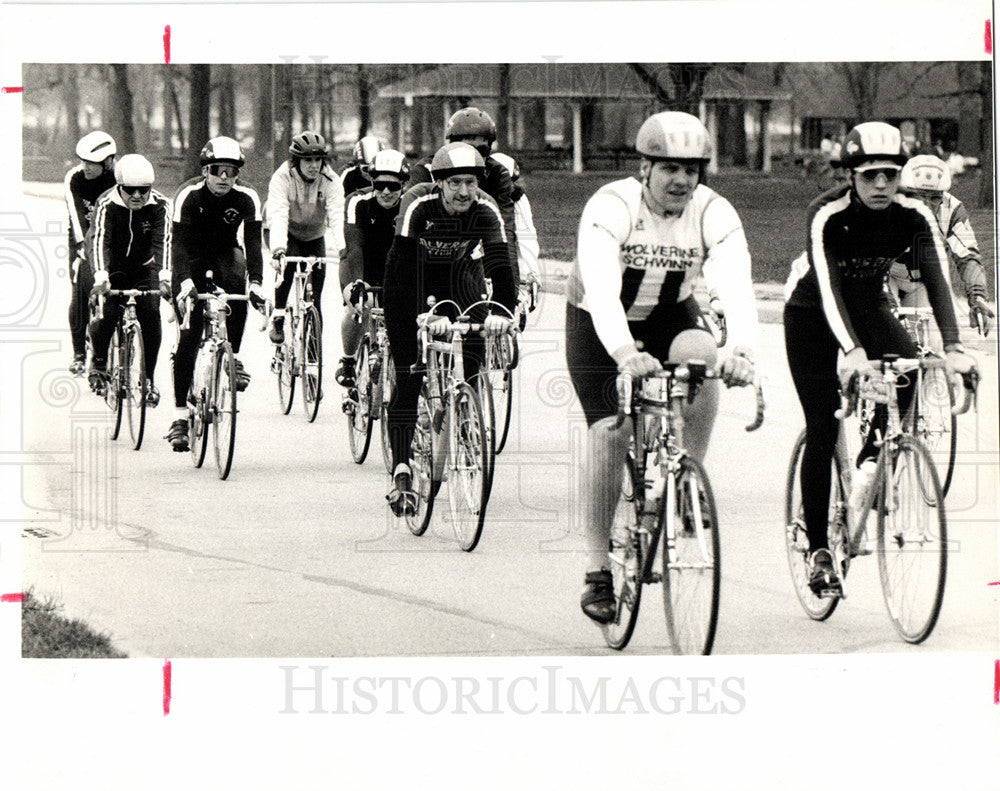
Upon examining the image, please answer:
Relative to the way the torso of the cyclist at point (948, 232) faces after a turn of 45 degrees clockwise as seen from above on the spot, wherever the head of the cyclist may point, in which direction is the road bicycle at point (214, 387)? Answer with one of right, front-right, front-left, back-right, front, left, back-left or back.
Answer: front-right

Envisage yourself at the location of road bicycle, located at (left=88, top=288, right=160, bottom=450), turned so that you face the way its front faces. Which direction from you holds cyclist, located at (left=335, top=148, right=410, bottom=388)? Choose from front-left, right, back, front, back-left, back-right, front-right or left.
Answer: left

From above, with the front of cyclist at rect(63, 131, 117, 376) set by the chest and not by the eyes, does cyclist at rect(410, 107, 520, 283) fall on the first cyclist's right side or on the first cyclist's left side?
on the first cyclist's left side

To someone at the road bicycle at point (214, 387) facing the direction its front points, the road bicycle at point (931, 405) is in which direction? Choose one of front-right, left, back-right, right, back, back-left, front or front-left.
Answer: front-left

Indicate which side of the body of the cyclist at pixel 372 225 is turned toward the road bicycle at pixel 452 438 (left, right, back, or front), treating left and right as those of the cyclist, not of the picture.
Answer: front

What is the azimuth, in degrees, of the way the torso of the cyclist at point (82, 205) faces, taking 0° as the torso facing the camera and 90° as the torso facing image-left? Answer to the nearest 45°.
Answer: approximately 0°

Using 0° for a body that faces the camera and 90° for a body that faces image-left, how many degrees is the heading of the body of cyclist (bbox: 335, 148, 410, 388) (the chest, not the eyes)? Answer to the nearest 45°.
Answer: approximately 0°

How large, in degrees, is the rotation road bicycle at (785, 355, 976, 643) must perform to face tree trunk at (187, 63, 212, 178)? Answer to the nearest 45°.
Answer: approximately 135° to its right
